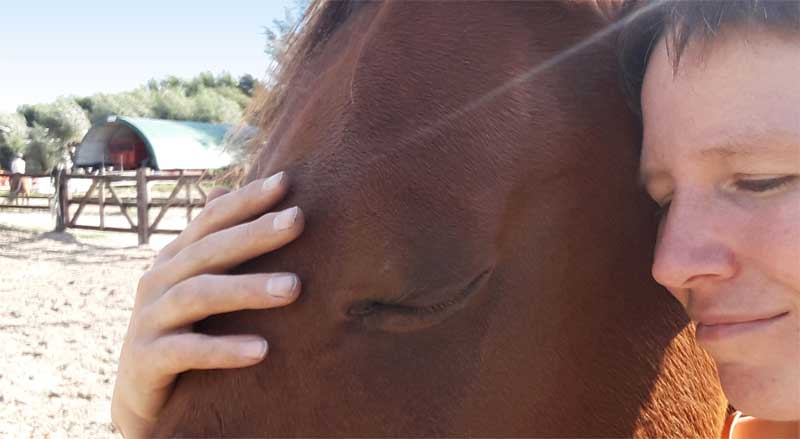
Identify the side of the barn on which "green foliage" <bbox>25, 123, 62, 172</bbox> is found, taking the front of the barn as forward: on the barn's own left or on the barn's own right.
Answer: on the barn's own right

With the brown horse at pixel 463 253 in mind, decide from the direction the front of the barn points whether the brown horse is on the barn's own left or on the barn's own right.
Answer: on the barn's own left

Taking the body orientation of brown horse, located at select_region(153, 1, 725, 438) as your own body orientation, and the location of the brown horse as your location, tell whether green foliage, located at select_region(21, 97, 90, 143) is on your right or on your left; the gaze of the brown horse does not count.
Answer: on your right

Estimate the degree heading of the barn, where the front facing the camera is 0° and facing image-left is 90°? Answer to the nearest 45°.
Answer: approximately 45°
